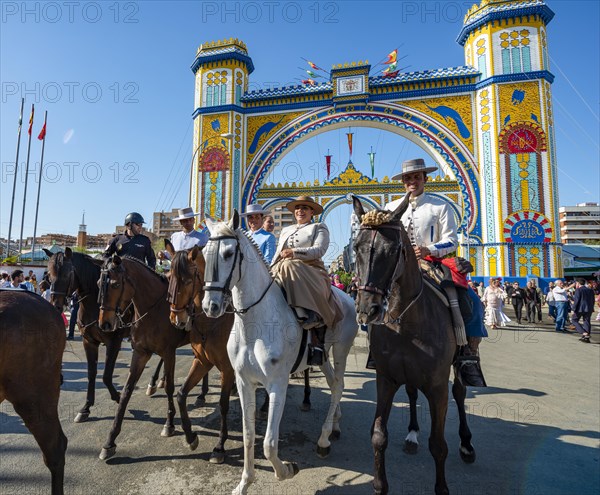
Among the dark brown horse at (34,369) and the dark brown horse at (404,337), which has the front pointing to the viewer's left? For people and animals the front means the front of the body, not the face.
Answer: the dark brown horse at (34,369)

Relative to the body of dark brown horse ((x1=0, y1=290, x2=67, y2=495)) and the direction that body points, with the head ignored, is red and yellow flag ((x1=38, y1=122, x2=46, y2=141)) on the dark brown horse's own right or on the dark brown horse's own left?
on the dark brown horse's own right

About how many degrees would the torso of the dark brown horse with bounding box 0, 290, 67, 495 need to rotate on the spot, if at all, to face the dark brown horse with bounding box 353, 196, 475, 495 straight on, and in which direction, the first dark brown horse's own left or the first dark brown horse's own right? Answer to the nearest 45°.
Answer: approximately 135° to the first dark brown horse's own left

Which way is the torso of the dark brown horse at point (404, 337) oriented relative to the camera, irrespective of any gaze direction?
toward the camera

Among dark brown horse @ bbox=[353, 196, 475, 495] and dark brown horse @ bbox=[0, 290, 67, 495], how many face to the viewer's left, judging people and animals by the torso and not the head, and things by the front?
1

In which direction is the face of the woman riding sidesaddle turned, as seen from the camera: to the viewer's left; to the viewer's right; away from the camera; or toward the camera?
toward the camera

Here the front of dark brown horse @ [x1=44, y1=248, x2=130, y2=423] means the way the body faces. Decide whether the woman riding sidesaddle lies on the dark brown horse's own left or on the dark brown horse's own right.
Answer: on the dark brown horse's own left

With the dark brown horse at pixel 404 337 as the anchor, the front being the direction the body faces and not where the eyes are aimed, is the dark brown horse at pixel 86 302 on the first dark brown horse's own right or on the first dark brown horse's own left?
on the first dark brown horse's own right

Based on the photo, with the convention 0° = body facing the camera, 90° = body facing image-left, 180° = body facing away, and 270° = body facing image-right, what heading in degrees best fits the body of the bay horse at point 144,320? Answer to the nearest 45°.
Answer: approximately 45°

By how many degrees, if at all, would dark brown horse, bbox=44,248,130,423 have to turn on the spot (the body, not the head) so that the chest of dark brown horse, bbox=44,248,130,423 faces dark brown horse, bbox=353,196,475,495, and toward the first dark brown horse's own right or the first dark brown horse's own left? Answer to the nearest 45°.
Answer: approximately 90° to the first dark brown horse's own left

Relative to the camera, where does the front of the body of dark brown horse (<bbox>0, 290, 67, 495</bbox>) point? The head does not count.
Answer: to the viewer's left

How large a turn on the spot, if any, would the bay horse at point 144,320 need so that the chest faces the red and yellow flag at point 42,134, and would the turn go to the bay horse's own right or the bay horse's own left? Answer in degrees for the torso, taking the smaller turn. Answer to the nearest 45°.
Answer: approximately 135° to the bay horse's own right

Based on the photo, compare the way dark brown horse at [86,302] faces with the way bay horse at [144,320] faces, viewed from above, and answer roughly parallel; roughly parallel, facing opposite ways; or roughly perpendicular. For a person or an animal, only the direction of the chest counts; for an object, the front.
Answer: roughly parallel

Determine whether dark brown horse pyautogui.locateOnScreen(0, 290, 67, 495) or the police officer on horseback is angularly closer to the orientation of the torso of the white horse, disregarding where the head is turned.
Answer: the dark brown horse
